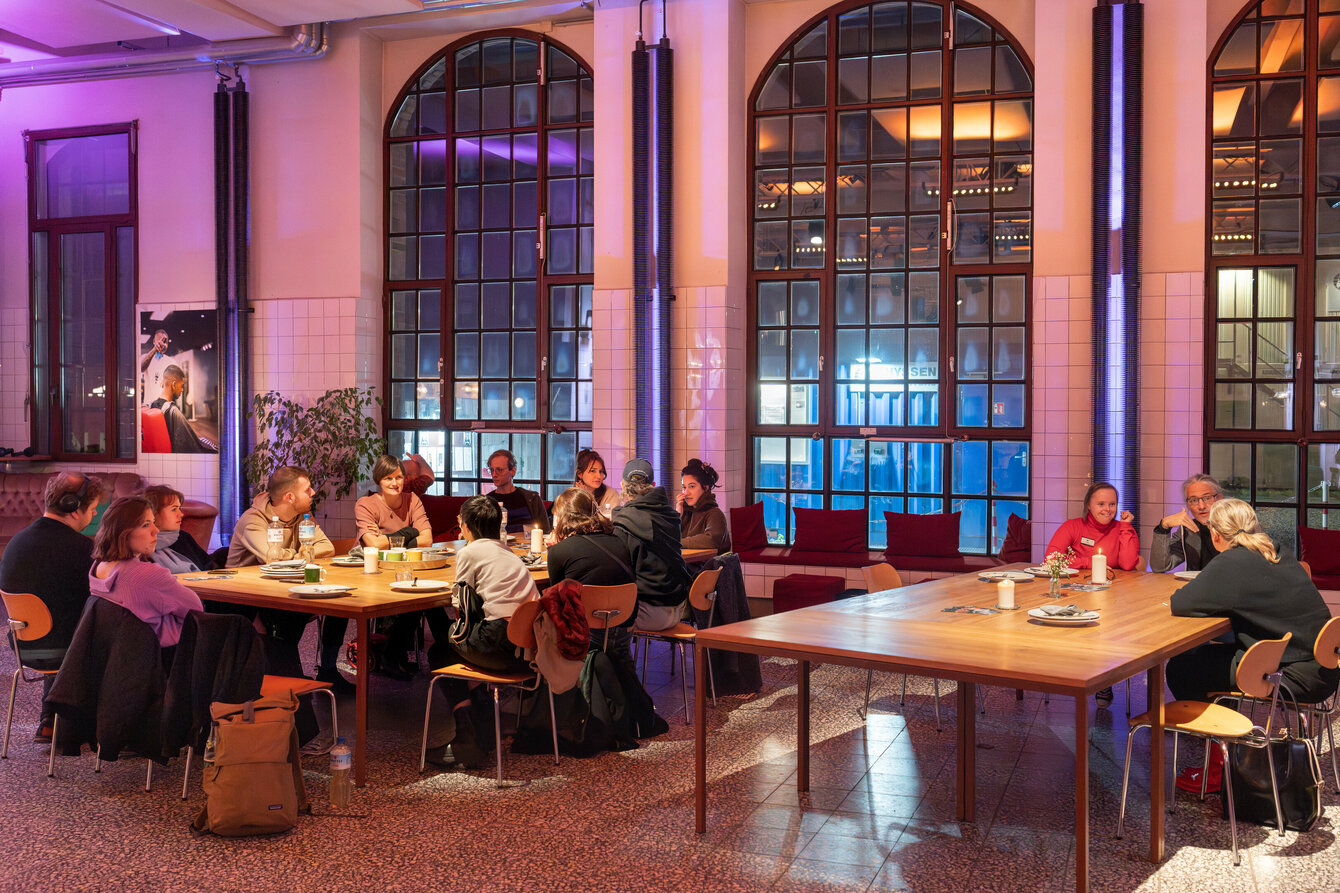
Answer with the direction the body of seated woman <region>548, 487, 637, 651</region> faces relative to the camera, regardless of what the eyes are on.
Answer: away from the camera

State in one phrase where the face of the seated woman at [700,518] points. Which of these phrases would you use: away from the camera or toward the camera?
toward the camera

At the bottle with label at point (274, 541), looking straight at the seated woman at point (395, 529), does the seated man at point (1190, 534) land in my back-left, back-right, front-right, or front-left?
front-right

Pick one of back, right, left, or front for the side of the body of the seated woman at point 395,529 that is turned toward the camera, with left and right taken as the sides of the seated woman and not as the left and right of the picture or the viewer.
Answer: front

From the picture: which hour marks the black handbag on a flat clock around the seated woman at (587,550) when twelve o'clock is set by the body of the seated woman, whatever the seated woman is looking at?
The black handbag is roughly at 4 o'clock from the seated woman.

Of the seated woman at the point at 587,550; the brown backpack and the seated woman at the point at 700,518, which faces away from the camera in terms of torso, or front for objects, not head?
the seated woman at the point at 587,550

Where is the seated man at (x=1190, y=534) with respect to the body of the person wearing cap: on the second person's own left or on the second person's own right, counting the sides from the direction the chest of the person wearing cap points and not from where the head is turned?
on the second person's own right

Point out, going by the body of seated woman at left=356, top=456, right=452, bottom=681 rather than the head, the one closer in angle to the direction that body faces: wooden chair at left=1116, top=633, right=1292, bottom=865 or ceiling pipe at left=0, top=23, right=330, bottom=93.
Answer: the wooden chair

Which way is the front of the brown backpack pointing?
toward the camera

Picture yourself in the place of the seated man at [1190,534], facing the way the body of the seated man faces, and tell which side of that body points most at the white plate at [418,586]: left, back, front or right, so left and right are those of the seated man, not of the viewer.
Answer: right

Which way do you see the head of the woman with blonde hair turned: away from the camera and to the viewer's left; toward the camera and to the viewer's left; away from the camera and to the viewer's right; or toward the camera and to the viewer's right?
away from the camera and to the viewer's left

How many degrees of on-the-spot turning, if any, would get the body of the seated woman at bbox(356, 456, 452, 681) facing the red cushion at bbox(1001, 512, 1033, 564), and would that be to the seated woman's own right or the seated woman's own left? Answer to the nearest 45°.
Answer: approximately 90° to the seated woman's own left

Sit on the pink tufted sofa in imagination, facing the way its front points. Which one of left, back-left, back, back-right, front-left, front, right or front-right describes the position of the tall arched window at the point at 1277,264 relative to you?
front-left

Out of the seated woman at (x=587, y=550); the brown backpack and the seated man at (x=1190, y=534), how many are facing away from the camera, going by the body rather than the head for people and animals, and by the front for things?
1

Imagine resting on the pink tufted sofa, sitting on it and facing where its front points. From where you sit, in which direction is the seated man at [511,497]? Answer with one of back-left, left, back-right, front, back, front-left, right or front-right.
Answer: front-left

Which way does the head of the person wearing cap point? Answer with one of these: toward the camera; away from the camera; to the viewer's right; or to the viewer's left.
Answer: away from the camera

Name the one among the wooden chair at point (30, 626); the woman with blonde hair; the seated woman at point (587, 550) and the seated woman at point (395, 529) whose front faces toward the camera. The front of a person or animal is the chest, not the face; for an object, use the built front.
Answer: the seated woman at point (395, 529)

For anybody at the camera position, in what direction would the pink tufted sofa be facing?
facing the viewer
